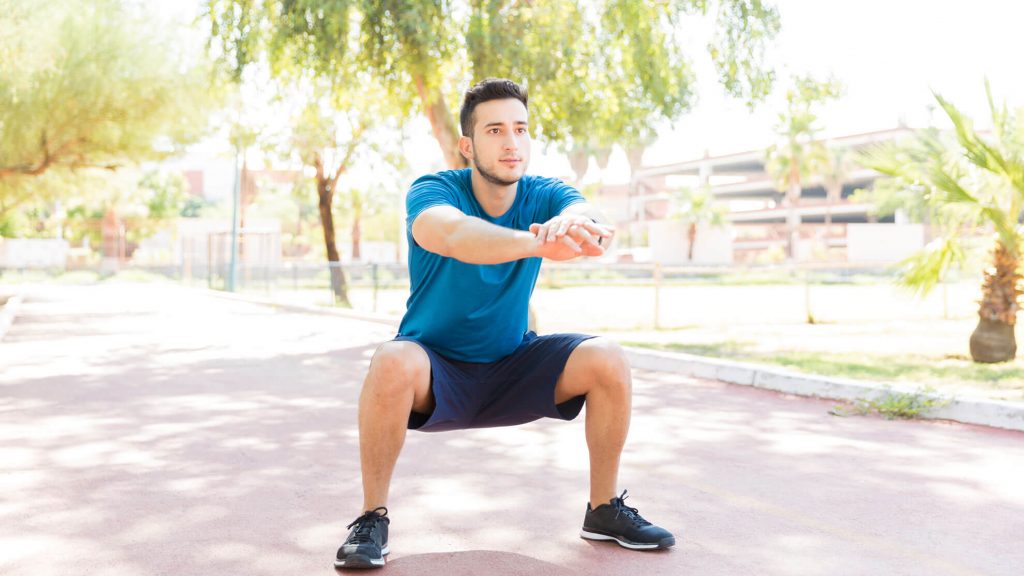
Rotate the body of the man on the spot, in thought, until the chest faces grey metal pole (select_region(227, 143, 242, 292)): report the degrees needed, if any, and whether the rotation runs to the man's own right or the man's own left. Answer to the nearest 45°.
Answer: approximately 135° to the man's own left

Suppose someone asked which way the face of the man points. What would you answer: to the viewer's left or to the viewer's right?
to the viewer's right

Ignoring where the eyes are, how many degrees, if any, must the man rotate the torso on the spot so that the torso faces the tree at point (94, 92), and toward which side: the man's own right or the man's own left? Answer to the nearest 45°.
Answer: approximately 180°

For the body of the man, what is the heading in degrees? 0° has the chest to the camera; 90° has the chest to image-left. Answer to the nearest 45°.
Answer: approximately 315°

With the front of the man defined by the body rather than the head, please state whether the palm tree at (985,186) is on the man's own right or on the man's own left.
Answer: on the man's own left
